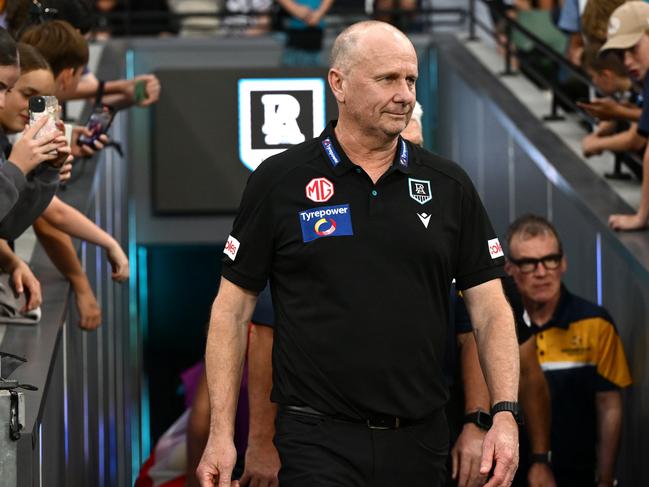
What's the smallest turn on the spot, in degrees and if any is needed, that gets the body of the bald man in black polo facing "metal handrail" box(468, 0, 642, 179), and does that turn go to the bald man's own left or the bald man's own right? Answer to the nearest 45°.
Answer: approximately 180°

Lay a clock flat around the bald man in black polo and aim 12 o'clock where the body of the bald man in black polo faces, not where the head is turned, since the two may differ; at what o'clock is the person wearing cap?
The person wearing cap is roughly at 7 o'clock from the bald man in black polo.

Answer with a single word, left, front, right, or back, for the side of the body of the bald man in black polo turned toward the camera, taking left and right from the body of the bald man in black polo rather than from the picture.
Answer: front

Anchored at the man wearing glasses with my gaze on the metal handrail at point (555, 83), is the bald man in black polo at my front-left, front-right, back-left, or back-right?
back-left

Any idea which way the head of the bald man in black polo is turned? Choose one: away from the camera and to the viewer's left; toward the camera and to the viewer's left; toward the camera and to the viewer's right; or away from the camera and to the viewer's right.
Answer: toward the camera and to the viewer's right

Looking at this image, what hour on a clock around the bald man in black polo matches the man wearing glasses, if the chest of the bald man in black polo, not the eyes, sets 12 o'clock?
The man wearing glasses is roughly at 7 o'clock from the bald man in black polo.
